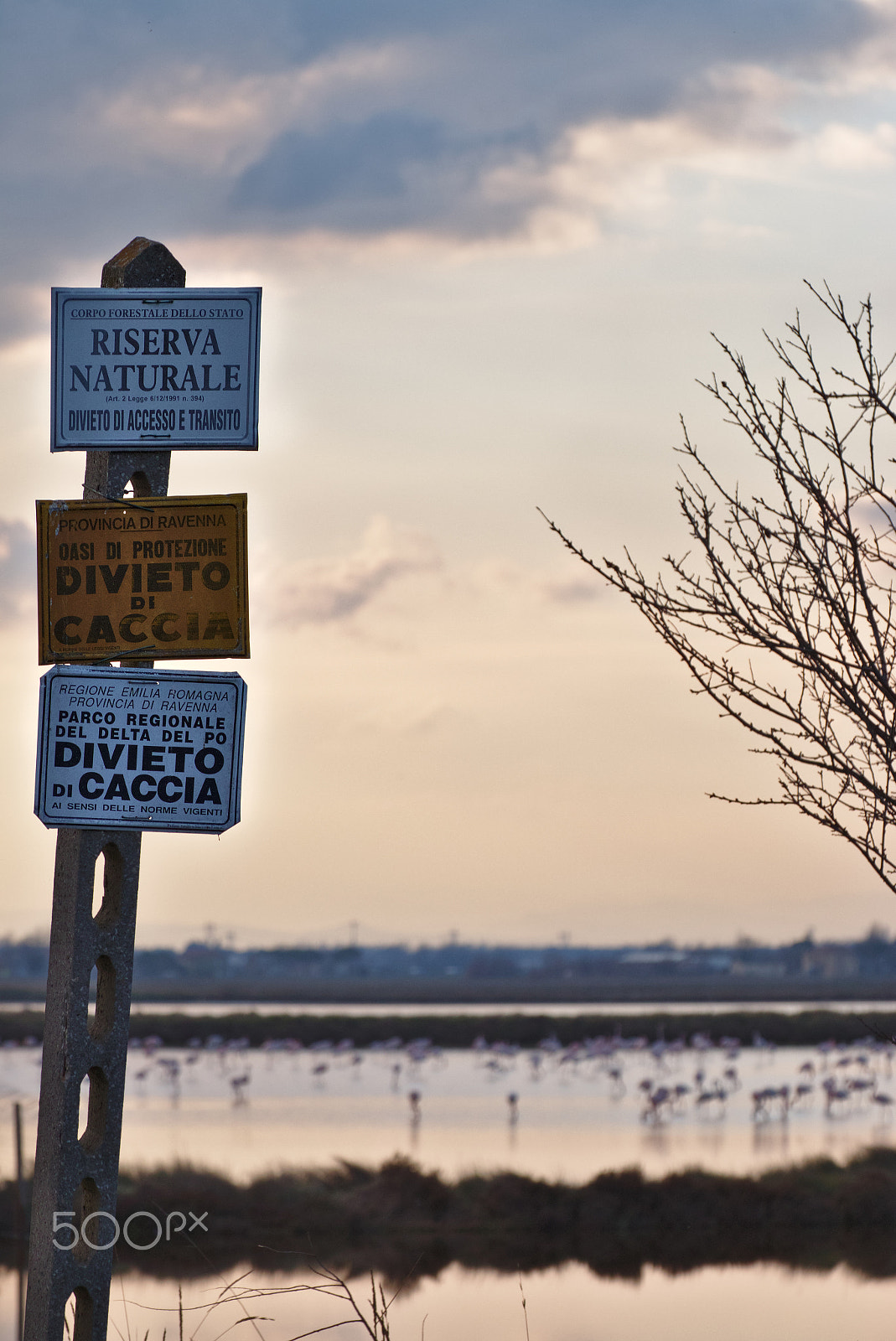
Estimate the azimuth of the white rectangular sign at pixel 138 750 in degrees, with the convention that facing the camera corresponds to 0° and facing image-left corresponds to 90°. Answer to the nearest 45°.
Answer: approximately 0°

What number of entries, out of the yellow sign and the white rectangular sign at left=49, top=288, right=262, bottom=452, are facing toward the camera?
2

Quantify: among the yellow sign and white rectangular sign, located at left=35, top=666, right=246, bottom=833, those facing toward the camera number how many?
2

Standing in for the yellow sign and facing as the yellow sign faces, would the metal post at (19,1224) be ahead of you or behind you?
behind

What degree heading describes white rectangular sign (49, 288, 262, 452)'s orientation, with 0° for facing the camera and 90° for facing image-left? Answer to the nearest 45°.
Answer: approximately 0°
